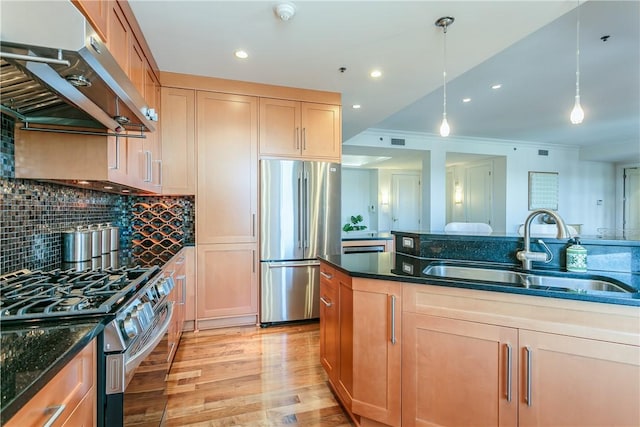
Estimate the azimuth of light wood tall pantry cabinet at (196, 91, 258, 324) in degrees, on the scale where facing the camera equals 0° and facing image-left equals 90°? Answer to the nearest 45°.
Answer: approximately 0°

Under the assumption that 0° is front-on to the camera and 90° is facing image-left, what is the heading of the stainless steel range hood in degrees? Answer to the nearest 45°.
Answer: approximately 315°

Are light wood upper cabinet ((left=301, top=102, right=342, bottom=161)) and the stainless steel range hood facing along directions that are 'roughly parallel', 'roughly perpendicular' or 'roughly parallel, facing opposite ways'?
roughly perpendicular

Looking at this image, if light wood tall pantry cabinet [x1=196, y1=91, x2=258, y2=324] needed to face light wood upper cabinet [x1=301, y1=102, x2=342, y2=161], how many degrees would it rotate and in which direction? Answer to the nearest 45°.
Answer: approximately 90° to its left

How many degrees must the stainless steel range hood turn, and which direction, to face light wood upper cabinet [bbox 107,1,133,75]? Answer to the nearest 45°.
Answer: approximately 135° to its left

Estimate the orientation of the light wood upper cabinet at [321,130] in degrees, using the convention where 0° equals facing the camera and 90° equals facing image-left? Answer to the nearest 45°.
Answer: approximately 0°

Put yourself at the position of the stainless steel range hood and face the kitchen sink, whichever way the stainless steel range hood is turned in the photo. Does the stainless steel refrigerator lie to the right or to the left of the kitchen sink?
left

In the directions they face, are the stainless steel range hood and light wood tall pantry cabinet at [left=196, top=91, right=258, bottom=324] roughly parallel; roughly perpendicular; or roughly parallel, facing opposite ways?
roughly perpendicular

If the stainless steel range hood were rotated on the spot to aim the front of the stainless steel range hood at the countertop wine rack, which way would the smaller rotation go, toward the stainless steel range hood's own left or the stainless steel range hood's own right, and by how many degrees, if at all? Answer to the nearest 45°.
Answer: approximately 135° to the stainless steel range hood's own left

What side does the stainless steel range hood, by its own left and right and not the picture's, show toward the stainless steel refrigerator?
left

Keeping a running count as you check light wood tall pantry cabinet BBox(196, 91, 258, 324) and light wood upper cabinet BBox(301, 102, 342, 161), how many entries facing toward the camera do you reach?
2

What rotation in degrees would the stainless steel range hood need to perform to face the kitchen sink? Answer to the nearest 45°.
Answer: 0° — it already faces it

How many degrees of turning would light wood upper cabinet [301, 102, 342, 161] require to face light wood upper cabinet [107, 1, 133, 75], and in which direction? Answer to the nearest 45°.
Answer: approximately 45° to its right
